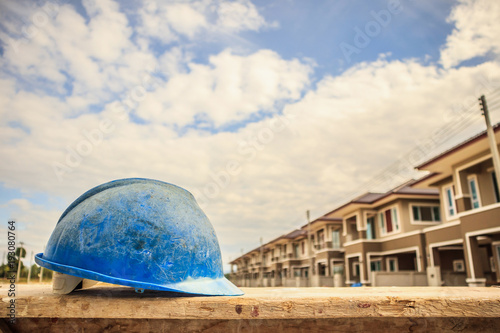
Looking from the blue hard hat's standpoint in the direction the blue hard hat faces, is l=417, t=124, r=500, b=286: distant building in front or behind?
in front

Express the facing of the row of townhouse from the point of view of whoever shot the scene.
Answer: facing the viewer and to the left of the viewer

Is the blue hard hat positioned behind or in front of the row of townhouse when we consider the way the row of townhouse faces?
in front

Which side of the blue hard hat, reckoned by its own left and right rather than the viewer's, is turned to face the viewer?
right

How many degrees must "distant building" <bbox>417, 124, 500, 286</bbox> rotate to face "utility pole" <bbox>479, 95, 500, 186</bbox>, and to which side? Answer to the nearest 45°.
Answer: approximately 45° to its left

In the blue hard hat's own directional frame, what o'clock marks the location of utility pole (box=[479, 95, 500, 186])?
The utility pole is roughly at 11 o'clock from the blue hard hat.

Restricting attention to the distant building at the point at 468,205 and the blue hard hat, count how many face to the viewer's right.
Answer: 1

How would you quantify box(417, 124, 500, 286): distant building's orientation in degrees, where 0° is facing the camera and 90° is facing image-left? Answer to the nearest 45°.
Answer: approximately 45°

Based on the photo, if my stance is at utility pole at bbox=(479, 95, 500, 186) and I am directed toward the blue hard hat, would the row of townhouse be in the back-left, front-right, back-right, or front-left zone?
back-right

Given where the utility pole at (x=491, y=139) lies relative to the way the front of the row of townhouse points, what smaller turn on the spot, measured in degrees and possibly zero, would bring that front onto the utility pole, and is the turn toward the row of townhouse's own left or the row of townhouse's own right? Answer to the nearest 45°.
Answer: approximately 45° to the row of townhouse's own left

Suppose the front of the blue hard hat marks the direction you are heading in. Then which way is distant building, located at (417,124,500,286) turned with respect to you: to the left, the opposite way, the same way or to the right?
the opposite way

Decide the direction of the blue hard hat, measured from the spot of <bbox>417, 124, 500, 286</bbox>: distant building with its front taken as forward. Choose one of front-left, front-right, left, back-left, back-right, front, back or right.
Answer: front-left

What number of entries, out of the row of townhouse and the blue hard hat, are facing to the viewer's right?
1
